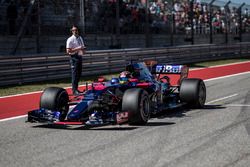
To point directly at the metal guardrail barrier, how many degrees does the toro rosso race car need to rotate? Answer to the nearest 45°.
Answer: approximately 135° to its right

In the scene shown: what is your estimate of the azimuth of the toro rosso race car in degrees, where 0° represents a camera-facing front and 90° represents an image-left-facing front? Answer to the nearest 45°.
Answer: approximately 45°
